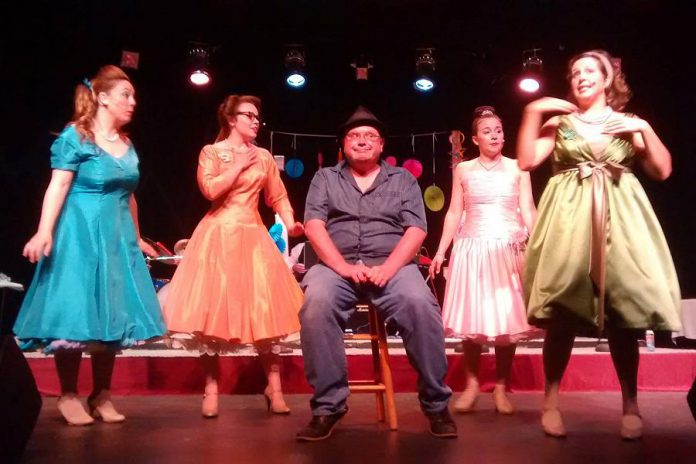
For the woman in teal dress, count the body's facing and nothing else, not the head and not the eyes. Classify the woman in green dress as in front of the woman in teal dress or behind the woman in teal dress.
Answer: in front

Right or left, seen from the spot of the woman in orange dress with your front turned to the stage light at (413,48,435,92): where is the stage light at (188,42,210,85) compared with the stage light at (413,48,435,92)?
left

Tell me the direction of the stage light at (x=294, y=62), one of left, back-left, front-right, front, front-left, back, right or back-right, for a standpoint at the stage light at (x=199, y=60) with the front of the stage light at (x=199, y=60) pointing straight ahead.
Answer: left

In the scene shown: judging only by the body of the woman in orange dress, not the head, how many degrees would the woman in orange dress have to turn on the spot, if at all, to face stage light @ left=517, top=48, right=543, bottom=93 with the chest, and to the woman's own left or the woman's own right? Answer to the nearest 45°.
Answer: approximately 135° to the woman's own left

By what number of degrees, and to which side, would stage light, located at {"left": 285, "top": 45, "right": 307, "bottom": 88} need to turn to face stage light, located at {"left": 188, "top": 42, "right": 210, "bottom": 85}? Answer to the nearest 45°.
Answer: approximately 90° to its right

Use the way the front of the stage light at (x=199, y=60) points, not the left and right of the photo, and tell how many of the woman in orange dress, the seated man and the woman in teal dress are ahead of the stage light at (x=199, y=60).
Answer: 3

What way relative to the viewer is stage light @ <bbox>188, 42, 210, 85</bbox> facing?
toward the camera

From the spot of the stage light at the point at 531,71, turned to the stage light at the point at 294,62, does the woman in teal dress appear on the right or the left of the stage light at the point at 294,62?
left

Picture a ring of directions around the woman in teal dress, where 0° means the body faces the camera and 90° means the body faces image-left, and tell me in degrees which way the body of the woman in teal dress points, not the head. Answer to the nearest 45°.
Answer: approximately 315°

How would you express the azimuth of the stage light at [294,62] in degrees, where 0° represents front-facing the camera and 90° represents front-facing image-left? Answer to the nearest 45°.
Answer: approximately 0°

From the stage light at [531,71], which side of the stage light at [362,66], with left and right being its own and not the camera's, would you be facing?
left

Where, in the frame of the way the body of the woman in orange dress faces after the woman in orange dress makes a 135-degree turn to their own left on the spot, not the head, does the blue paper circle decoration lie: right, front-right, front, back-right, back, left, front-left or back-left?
front-left

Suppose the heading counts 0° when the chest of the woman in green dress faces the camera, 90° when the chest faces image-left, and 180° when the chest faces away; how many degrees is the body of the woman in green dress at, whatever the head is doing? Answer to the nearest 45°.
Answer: approximately 0°

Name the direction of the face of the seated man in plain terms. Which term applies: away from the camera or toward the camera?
toward the camera

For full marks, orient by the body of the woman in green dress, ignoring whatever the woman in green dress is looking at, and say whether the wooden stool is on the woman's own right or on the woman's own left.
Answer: on the woman's own right

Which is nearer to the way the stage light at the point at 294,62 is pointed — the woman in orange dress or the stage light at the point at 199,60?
the woman in orange dress

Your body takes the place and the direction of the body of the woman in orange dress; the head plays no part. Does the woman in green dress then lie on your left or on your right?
on your left

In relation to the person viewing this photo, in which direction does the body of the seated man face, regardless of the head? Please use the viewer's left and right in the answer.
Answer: facing the viewer

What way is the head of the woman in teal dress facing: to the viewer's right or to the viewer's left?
to the viewer's right
